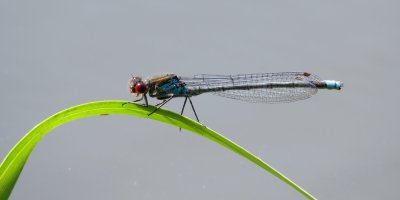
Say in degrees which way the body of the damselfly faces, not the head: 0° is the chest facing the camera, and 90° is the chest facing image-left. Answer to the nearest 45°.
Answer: approximately 90°
